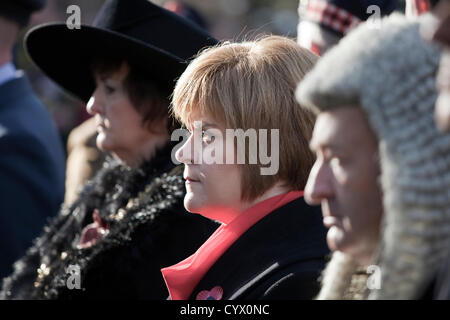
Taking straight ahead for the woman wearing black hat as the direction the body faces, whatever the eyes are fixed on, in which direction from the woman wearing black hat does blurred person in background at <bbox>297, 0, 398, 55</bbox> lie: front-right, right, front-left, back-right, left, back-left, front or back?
back

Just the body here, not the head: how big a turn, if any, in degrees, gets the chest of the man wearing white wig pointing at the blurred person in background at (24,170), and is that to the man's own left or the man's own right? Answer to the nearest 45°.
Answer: approximately 45° to the man's own right

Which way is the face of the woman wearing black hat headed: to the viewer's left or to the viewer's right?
to the viewer's left

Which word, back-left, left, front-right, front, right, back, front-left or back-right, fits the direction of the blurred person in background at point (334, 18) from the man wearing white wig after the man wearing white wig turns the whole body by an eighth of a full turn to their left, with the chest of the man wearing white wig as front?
back-right

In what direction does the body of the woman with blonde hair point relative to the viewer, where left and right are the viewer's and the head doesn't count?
facing to the left of the viewer

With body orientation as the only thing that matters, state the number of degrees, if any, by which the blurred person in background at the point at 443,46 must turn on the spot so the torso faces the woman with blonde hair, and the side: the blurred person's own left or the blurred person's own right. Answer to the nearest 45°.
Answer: approximately 45° to the blurred person's own right

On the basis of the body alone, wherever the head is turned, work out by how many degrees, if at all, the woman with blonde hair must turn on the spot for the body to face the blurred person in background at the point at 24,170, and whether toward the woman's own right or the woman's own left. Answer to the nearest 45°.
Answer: approximately 45° to the woman's own right

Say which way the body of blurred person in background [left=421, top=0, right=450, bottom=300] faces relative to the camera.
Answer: to the viewer's left

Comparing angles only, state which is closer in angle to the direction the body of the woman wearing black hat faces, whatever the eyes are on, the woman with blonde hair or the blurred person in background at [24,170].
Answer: the blurred person in background

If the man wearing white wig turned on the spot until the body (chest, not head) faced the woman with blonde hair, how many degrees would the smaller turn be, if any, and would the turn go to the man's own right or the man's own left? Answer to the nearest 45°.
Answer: approximately 45° to the man's own right

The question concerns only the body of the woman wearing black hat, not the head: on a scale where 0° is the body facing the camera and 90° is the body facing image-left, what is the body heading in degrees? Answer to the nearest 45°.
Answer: approximately 90°

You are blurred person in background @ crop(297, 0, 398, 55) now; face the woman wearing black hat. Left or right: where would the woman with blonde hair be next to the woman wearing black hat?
left

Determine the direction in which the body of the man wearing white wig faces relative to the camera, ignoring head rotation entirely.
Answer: to the viewer's left
